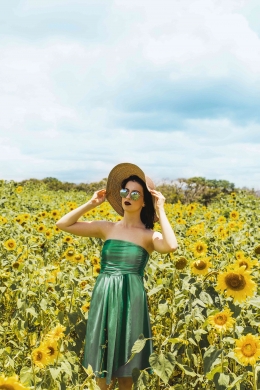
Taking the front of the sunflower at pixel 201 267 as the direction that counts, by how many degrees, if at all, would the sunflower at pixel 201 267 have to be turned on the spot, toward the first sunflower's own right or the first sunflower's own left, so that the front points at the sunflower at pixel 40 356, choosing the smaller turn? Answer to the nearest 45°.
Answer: approximately 45° to the first sunflower's own right

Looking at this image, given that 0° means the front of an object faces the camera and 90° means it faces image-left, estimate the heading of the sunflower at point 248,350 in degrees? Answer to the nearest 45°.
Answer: approximately 0°

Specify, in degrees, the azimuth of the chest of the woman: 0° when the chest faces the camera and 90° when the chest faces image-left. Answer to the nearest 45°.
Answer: approximately 0°

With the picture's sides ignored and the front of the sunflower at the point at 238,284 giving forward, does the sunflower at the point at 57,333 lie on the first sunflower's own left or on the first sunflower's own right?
on the first sunflower's own right

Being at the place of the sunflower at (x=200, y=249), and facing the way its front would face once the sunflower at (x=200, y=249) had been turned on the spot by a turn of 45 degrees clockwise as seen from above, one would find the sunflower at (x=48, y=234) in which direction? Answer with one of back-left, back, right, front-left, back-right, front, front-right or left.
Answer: right

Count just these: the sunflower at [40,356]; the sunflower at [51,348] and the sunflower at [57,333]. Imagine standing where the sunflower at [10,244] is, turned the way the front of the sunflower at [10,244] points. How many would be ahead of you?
3
